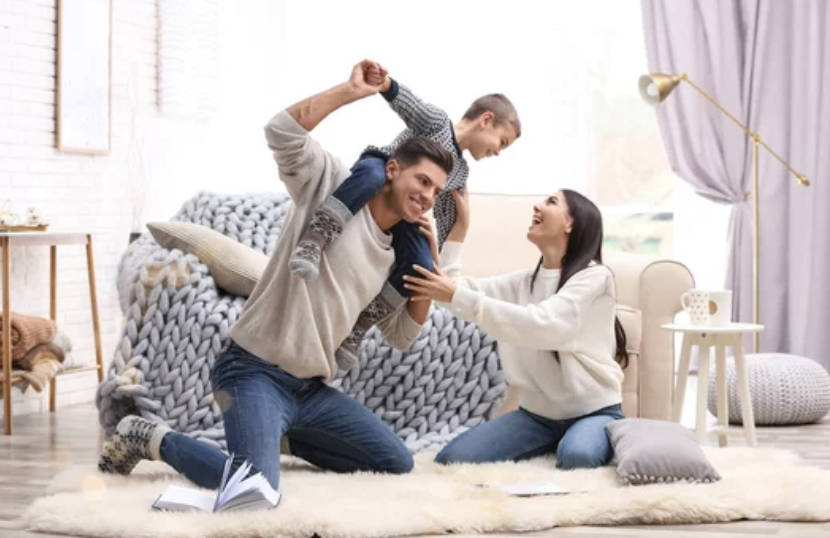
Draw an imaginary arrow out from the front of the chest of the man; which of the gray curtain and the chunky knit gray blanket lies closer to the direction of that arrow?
the gray curtain

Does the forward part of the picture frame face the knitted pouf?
no

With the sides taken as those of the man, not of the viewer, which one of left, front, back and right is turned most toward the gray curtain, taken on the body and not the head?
left

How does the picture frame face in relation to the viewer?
toward the camera

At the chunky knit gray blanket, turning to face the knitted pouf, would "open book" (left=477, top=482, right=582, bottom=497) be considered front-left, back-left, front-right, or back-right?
front-right

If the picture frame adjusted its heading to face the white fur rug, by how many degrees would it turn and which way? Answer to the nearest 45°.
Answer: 0° — it already faces it

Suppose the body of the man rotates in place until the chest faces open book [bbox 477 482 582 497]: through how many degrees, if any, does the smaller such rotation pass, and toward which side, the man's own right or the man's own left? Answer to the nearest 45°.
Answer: approximately 45° to the man's own left

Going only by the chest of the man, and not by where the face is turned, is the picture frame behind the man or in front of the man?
behind

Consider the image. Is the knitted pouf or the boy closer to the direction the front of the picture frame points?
the boy

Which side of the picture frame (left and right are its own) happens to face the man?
front

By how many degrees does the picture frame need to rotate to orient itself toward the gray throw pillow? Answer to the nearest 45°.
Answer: approximately 45° to its left

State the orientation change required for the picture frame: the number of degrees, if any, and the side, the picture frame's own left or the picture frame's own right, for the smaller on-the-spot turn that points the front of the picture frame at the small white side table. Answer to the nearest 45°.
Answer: approximately 45° to the picture frame's own left

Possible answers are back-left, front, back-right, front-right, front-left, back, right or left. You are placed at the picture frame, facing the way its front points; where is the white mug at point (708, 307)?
front-left

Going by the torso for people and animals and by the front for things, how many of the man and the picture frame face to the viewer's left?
0
